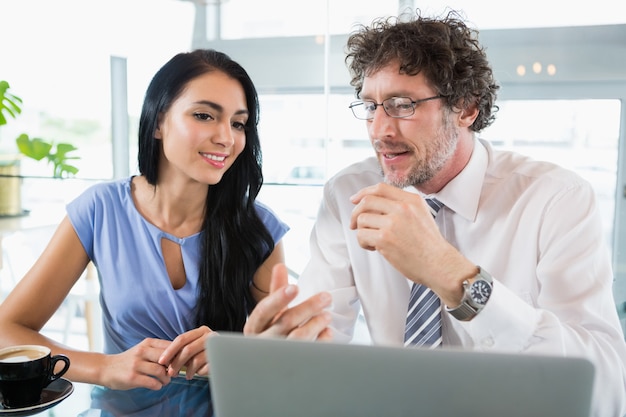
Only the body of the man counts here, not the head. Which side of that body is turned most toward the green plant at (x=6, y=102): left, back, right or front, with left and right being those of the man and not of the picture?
right

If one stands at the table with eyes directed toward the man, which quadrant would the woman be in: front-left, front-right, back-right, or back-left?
front-left

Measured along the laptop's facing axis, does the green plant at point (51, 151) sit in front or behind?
in front

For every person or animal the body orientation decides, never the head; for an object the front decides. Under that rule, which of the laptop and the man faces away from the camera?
the laptop

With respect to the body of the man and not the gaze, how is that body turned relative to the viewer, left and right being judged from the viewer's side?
facing the viewer and to the left of the viewer

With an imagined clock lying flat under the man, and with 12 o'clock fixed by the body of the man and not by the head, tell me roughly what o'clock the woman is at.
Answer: The woman is roughly at 2 o'clock from the man.

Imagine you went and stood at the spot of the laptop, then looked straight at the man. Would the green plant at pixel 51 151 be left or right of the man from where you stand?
left

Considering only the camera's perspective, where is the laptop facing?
facing away from the viewer

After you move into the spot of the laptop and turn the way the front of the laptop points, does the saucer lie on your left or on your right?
on your left

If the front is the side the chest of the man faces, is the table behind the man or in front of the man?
in front

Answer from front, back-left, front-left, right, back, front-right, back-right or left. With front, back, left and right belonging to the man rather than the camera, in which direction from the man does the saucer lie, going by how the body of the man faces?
front

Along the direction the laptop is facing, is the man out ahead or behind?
ahead

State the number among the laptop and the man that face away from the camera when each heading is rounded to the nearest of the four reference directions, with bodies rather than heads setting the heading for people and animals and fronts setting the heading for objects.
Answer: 1

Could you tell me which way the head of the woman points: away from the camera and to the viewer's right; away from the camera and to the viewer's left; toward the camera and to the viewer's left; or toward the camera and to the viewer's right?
toward the camera and to the viewer's right

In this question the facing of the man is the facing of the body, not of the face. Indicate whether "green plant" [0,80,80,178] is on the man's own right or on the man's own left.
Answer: on the man's own right
